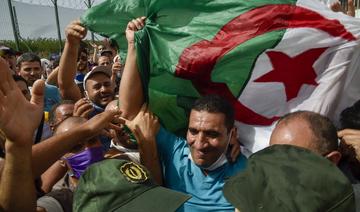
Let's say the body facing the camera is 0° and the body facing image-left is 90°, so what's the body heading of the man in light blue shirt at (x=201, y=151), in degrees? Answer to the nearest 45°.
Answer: approximately 0°
